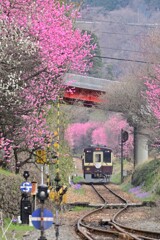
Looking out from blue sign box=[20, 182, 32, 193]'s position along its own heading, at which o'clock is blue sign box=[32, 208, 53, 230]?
blue sign box=[32, 208, 53, 230] is roughly at 12 o'clock from blue sign box=[20, 182, 32, 193].

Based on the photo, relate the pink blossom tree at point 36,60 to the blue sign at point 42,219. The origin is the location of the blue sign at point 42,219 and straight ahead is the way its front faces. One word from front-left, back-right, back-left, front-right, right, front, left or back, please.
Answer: back

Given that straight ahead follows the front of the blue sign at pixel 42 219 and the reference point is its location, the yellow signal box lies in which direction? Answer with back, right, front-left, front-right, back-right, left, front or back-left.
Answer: back

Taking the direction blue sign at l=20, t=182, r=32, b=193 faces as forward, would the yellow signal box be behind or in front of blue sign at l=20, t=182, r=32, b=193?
behind

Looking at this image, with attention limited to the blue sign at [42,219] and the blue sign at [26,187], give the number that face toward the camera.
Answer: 2

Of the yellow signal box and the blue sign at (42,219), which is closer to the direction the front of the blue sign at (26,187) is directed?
the blue sign

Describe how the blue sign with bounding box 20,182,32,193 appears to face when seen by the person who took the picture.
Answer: facing the viewer

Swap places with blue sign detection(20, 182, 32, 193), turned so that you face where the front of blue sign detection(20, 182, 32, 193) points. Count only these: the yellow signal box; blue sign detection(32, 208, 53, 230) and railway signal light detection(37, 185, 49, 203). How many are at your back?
1

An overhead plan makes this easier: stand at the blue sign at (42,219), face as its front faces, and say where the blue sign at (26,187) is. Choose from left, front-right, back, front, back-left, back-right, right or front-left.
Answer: back
